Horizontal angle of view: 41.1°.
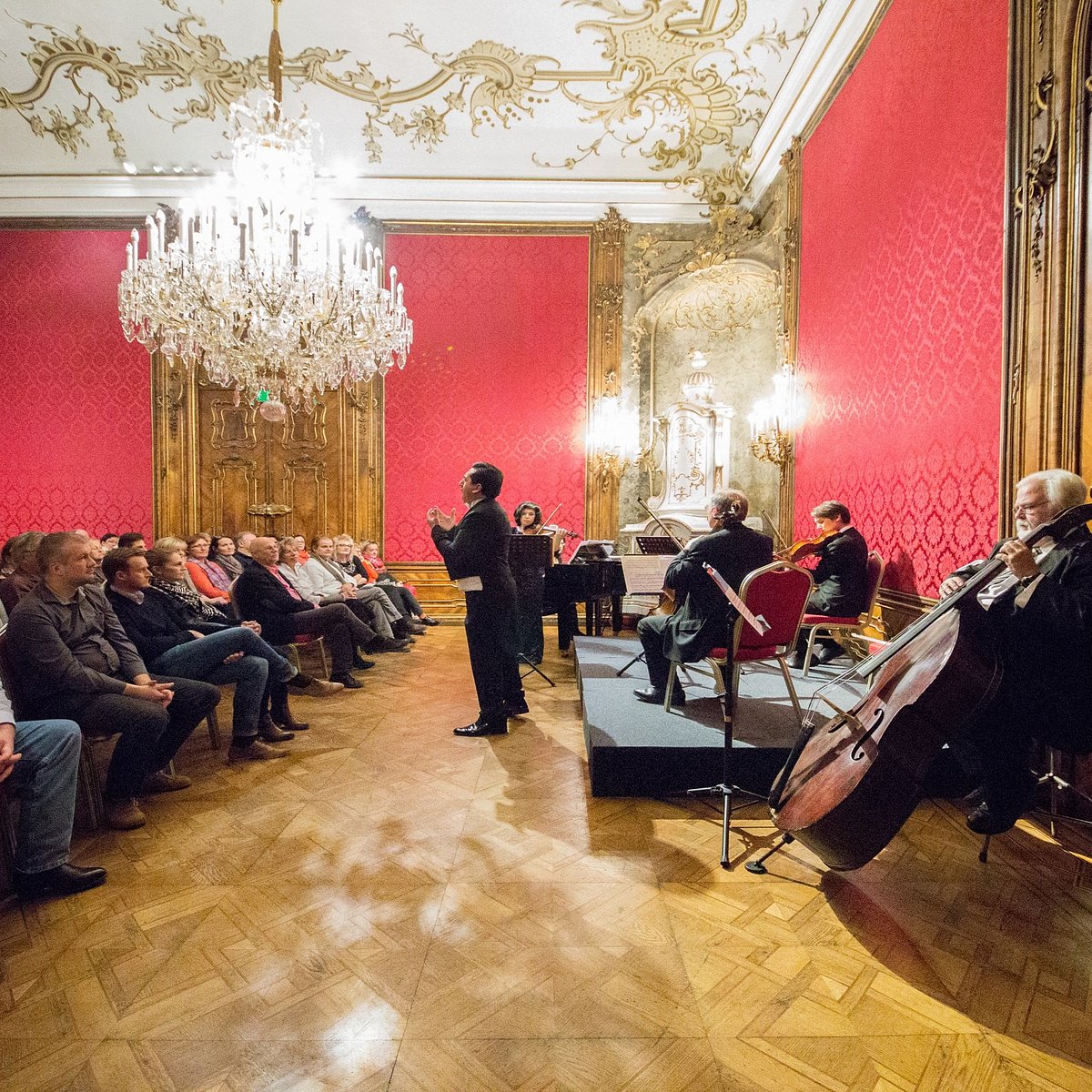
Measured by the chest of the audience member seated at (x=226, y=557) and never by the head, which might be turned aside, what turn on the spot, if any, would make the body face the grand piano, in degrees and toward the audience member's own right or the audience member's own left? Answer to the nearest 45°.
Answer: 0° — they already face it

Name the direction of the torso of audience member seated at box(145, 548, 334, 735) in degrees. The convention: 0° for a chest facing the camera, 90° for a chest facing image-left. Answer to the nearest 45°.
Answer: approximately 270°

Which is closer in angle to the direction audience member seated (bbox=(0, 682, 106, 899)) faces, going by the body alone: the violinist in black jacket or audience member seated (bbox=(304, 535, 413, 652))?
the violinist in black jacket

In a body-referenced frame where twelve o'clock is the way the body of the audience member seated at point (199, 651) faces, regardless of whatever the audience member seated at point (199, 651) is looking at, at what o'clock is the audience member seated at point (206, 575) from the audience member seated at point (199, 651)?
the audience member seated at point (206, 575) is roughly at 9 o'clock from the audience member seated at point (199, 651).

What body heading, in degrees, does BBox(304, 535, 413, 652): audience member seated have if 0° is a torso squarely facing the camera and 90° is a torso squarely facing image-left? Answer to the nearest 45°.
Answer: approximately 315°

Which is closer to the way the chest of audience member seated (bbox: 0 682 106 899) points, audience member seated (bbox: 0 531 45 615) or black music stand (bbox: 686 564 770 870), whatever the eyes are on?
the black music stand

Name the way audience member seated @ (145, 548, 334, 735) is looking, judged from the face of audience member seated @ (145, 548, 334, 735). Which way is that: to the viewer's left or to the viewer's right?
to the viewer's right

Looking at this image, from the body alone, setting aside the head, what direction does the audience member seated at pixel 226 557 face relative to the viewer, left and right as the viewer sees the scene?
facing the viewer and to the right of the viewer

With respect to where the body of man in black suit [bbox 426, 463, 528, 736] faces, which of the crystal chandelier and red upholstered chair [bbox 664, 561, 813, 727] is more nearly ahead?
the crystal chandelier

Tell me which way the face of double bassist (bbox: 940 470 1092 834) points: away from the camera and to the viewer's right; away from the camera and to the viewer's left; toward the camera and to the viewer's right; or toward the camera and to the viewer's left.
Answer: toward the camera and to the viewer's left

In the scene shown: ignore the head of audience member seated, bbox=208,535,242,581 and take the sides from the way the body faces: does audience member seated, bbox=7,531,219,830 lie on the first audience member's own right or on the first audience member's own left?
on the first audience member's own right

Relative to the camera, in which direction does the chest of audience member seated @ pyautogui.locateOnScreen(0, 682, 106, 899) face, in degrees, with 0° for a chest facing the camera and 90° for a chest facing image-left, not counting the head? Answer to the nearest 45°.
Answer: approximately 270°

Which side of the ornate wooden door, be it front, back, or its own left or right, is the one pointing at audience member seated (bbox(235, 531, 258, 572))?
front

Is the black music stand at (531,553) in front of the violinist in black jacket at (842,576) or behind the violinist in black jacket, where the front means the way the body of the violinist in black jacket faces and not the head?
in front

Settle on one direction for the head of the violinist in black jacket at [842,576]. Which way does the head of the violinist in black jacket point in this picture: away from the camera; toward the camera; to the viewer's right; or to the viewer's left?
to the viewer's left

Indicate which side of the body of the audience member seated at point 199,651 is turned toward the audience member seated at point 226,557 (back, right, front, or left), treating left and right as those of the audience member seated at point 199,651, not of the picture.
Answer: left
